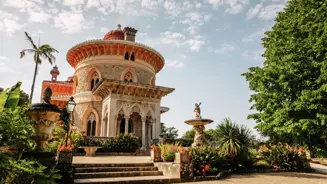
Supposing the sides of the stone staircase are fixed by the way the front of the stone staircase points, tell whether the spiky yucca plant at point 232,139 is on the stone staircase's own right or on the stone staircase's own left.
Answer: on the stone staircase's own left

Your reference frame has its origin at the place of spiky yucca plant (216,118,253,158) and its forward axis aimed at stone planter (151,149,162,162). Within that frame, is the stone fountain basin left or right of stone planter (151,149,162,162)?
right

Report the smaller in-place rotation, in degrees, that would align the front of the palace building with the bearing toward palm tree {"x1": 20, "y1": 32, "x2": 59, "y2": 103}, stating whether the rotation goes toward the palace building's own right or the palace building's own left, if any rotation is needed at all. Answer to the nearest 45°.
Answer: approximately 135° to the palace building's own right

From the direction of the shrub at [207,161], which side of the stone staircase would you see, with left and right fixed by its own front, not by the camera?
left

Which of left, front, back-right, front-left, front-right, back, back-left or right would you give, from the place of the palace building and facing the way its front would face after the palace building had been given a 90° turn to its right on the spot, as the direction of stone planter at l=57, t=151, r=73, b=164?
front-left

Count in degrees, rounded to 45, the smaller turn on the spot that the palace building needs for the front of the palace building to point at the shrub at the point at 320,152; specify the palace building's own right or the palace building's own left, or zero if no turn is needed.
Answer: approximately 45° to the palace building's own left

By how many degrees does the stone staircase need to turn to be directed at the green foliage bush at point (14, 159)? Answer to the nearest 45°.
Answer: approximately 45° to its right

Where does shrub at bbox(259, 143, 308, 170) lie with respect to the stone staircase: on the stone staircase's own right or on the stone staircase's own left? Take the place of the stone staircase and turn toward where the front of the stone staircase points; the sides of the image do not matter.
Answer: on the stone staircase's own left

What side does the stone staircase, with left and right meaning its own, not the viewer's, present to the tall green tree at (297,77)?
left

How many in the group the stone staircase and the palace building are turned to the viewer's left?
0

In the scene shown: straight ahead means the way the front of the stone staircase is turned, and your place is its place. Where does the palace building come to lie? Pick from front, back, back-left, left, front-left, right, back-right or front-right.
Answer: back

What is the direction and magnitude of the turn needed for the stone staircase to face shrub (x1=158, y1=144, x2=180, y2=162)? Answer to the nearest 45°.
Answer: approximately 135° to its left

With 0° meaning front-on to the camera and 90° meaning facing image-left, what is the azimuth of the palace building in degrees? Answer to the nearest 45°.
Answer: approximately 315°
